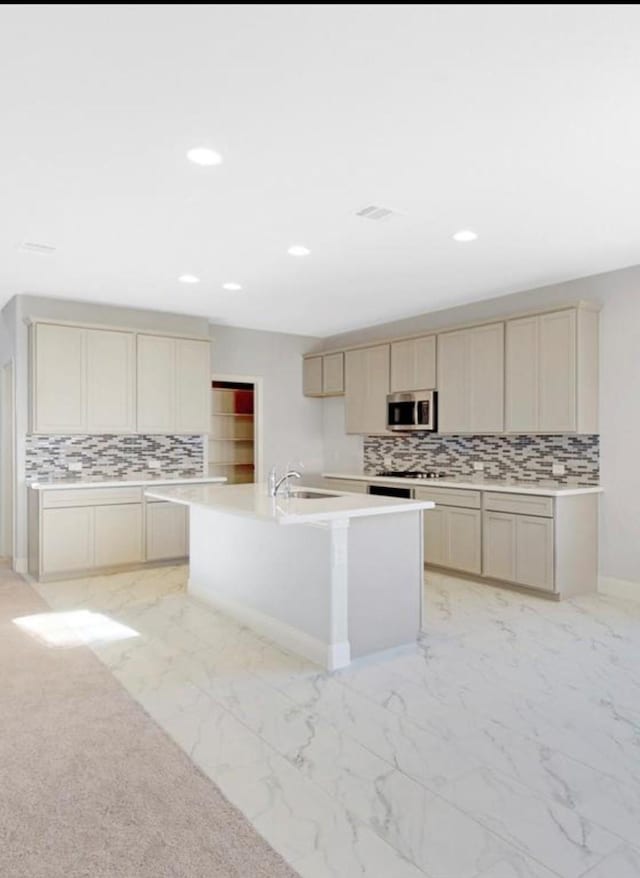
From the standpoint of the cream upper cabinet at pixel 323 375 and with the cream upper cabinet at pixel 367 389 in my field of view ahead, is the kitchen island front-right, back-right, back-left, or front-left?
front-right

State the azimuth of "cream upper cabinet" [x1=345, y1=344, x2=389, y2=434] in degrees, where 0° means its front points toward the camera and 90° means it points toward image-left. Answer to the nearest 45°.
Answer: approximately 45°

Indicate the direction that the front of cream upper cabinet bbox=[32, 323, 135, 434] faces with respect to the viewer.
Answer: facing the viewer and to the right of the viewer

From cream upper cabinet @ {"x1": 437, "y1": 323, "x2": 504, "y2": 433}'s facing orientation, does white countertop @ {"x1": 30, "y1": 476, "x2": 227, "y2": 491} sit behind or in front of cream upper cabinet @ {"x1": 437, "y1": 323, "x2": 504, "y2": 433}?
in front

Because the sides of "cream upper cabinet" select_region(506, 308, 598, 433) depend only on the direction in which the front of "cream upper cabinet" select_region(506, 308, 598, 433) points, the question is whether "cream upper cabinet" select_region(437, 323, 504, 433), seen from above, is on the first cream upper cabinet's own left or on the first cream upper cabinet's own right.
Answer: on the first cream upper cabinet's own right

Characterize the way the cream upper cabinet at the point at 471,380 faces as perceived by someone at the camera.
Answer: facing the viewer and to the left of the viewer

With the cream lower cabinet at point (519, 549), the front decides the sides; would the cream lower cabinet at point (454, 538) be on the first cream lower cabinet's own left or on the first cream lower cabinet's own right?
on the first cream lower cabinet's own right
